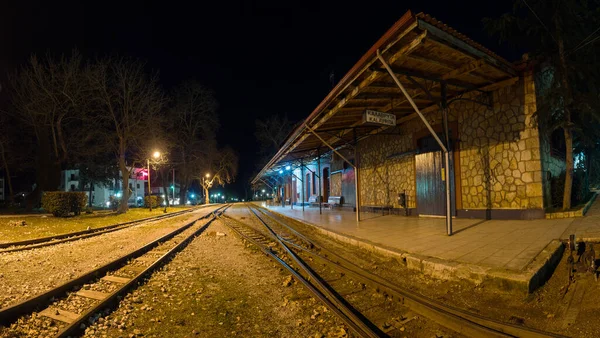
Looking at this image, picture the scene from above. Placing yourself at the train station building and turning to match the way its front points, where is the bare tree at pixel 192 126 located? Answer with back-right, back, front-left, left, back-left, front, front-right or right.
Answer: right

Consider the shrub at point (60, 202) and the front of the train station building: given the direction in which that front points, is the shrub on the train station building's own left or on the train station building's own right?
on the train station building's own right

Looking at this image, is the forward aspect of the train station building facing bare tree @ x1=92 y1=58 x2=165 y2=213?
no

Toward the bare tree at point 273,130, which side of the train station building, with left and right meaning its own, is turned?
right

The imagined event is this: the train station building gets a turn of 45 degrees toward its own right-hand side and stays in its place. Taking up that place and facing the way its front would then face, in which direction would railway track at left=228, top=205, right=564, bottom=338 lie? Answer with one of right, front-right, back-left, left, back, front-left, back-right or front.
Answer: left

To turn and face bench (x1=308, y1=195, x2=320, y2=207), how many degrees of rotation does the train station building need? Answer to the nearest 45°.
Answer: approximately 90° to its right
